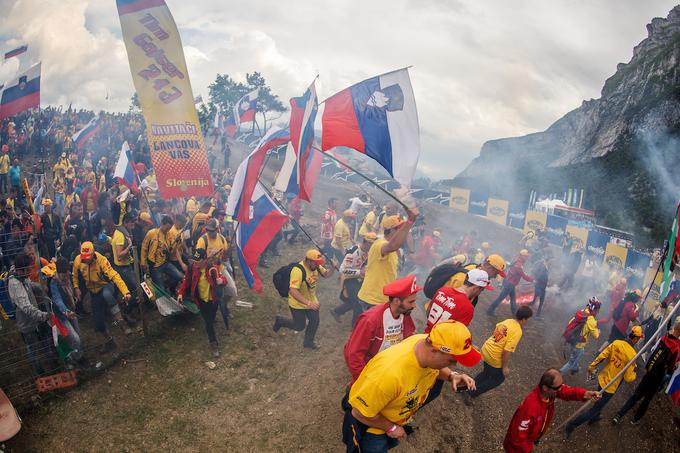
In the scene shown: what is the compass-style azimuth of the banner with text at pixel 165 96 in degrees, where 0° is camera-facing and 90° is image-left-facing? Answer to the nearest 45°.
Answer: approximately 0°

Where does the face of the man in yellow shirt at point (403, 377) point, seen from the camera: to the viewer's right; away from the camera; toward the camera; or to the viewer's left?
to the viewer's right

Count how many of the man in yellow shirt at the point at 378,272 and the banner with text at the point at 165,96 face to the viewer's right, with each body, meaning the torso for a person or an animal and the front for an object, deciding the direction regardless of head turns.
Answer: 1

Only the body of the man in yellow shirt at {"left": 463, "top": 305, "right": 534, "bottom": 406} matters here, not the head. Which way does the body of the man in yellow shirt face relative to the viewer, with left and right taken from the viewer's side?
facing away from the viewer and to the right of the viewer

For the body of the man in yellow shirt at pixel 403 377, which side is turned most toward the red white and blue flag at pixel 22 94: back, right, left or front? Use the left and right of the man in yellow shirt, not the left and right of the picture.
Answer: back
